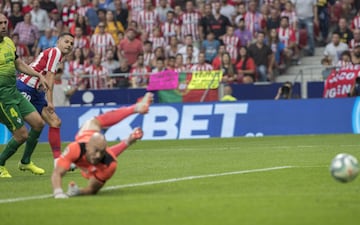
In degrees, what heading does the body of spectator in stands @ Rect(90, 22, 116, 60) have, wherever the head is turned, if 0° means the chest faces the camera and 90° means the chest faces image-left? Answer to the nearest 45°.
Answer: approximately 0°

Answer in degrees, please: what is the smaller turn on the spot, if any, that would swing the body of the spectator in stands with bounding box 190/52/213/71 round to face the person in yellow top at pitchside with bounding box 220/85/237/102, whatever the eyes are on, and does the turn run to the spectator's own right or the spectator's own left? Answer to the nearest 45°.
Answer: approximately 45° to the spectator's own left

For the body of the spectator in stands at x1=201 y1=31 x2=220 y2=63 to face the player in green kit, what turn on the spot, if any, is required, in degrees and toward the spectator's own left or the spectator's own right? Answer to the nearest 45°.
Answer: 0° — they already face them

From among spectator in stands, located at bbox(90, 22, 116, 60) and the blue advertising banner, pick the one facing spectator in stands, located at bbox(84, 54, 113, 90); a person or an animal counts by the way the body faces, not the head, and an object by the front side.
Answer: spectator in stands, located at bbox(90, 22, 116, 60)

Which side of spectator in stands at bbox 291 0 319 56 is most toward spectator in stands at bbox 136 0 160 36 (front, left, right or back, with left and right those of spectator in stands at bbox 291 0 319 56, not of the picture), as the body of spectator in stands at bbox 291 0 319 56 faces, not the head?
right

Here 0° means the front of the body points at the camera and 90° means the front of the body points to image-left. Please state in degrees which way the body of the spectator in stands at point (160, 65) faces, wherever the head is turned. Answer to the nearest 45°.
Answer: approximately 0°
